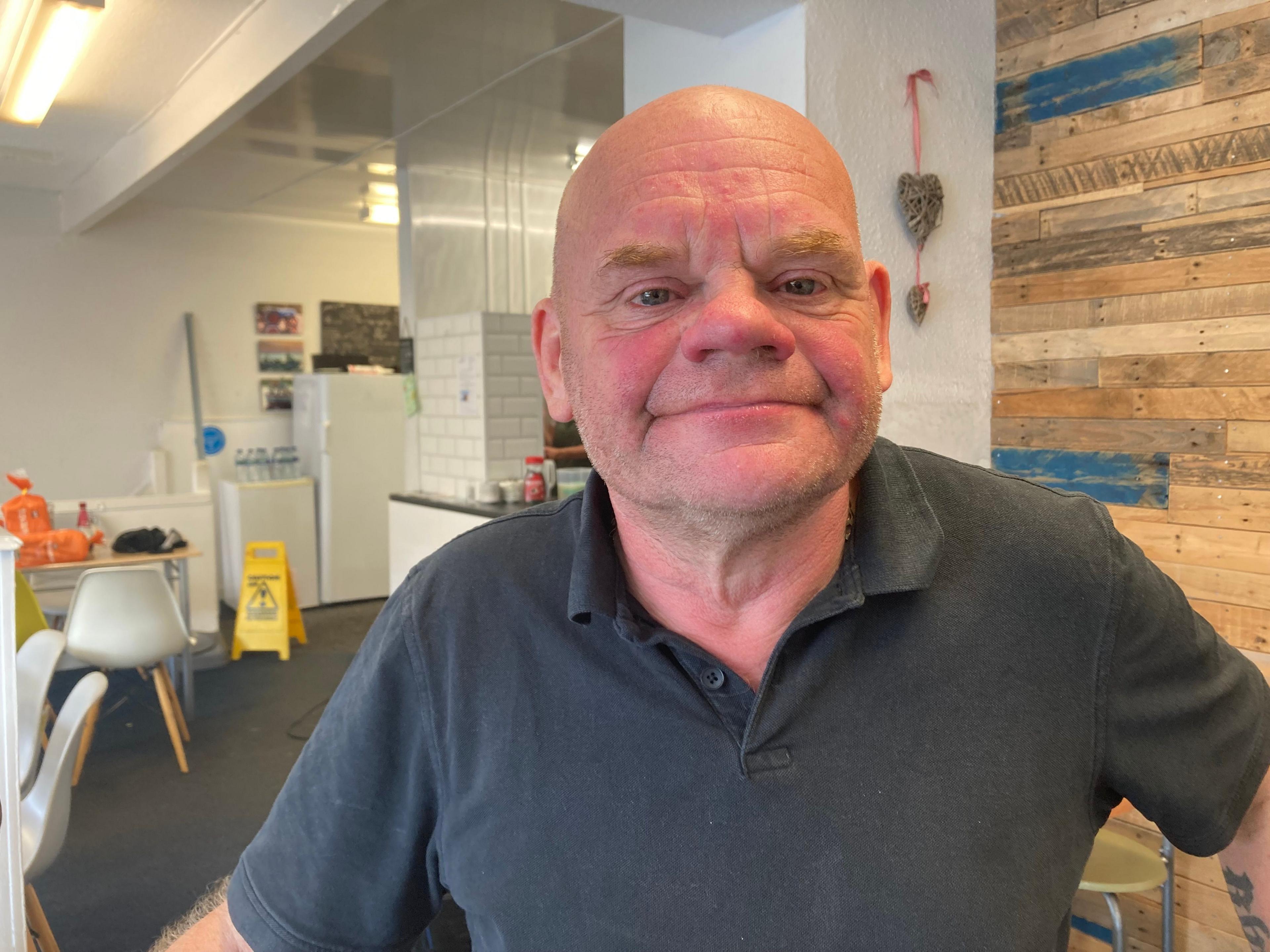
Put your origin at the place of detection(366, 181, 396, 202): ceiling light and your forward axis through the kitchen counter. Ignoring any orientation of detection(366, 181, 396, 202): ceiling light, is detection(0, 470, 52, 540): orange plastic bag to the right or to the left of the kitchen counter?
right

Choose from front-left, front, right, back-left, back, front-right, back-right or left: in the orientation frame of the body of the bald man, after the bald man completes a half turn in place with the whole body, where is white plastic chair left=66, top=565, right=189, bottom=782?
front-left

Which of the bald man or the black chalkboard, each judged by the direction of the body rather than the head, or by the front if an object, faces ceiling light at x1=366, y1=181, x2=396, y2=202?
the black chalkboard
